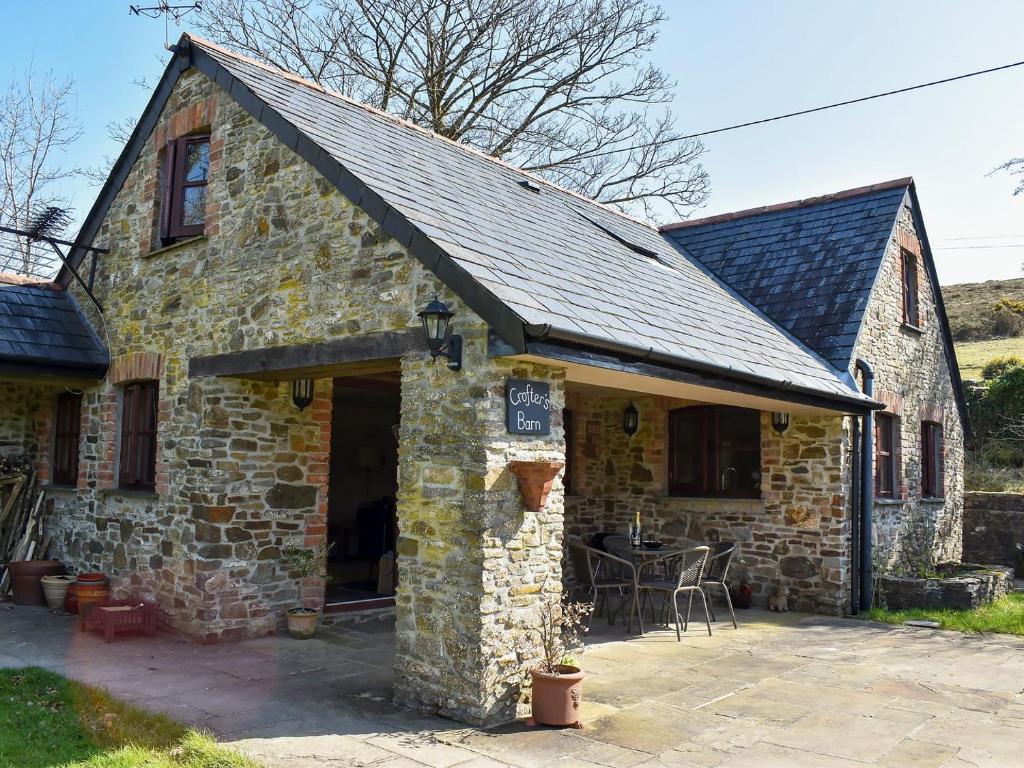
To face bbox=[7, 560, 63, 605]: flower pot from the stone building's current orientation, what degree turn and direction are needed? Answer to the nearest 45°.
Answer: approximately 135° to its right

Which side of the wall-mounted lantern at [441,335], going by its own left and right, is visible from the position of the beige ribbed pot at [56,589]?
right

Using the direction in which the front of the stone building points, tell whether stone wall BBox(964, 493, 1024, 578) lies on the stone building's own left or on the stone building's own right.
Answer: on the stone building's own left

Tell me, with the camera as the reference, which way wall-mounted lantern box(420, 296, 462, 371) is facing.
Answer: facing the viewer and to the left of the viewer

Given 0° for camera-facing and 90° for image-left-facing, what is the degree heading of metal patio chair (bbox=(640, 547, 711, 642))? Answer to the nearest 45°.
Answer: approximately 135°

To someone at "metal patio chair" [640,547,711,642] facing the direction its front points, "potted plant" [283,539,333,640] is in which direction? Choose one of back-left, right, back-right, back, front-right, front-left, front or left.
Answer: front-left

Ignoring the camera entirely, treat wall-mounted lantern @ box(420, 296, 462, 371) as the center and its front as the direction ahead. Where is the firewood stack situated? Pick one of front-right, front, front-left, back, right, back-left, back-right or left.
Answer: right

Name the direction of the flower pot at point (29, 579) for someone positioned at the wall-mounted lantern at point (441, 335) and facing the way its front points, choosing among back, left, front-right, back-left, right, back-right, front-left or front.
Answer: right

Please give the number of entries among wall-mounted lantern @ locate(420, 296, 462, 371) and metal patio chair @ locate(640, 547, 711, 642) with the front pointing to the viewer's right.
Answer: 0

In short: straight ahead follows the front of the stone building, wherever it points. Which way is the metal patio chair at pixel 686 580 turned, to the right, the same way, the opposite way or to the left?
the opposite way

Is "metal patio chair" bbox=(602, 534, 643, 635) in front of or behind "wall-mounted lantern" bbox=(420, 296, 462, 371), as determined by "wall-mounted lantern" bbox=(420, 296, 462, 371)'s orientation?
behind
